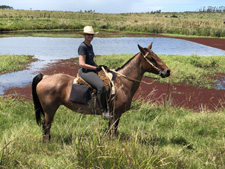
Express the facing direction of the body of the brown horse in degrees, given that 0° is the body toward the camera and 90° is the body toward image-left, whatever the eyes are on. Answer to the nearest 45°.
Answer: approximately 270°

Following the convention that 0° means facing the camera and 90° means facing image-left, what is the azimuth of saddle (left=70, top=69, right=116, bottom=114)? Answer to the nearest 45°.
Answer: approximately 270°
